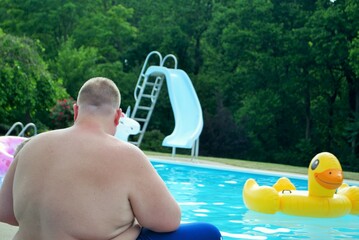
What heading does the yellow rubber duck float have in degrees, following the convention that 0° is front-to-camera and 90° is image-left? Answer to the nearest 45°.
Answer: approximately 315°

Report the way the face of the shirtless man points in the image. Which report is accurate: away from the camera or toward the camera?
away from the camera

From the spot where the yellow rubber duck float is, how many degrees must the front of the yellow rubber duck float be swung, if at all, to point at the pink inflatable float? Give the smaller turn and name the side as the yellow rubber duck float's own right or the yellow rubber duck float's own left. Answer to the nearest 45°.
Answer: approximately 135° to the yellow rubber duck float's own right

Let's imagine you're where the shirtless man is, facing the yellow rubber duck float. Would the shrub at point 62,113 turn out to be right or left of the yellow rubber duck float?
left

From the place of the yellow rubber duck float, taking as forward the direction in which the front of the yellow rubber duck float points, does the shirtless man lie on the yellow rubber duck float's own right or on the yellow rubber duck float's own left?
on the yellow rubber duck float's own right

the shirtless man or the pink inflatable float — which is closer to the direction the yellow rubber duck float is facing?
the shirtless man

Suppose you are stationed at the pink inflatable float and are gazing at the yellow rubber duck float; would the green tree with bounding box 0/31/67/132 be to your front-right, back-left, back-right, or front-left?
back-left

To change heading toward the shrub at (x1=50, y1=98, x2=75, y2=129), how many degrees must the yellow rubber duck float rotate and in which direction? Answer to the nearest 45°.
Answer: approximately 180°

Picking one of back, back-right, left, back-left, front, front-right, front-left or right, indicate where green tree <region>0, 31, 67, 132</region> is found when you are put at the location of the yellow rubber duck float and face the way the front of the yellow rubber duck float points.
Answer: back
